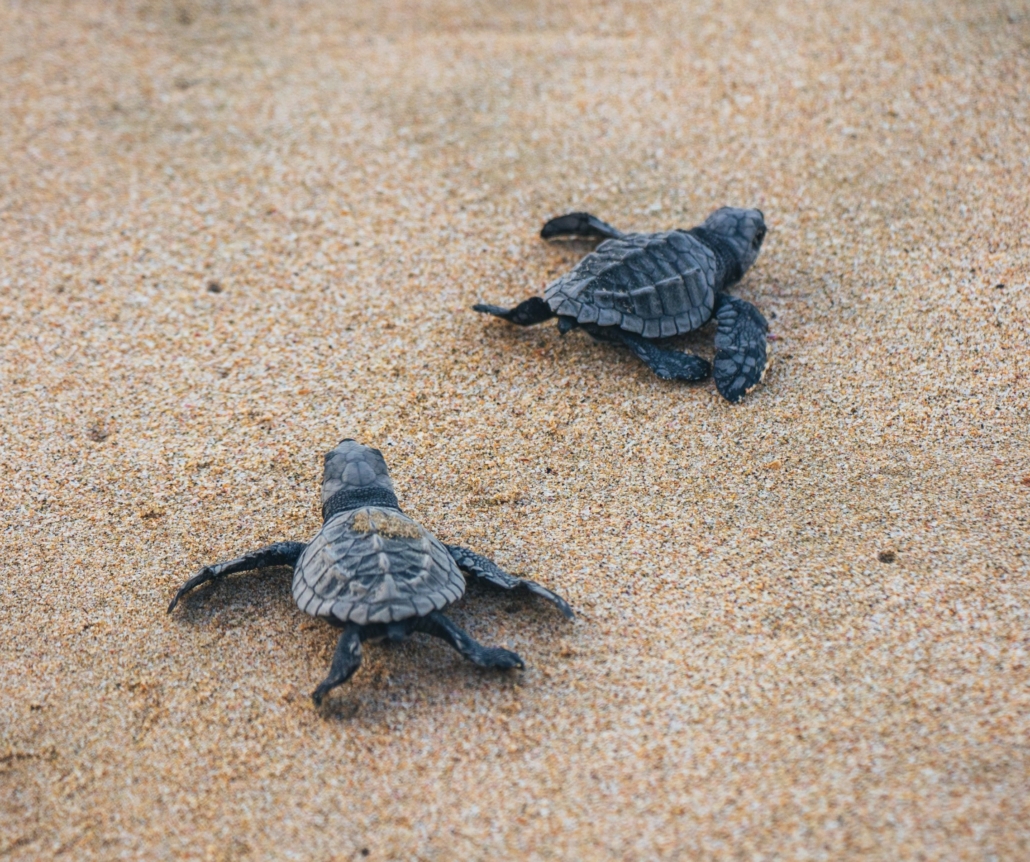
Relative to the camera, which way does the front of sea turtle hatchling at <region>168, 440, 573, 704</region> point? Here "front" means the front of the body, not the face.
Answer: away from the camera

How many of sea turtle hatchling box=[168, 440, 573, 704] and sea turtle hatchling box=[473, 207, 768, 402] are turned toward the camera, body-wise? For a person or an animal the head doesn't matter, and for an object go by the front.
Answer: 0

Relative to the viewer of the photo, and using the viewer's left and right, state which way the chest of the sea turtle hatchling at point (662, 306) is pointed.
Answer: facing away from the viewer and to the right of the viewer

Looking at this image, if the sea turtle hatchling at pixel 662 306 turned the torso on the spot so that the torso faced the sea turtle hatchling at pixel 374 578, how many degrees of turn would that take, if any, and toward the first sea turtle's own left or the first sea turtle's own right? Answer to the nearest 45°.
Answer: approximately 180°

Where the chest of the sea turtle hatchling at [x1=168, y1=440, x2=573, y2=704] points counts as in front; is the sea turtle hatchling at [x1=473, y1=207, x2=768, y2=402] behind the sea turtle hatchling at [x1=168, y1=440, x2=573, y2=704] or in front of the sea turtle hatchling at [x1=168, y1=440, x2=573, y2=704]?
in front
